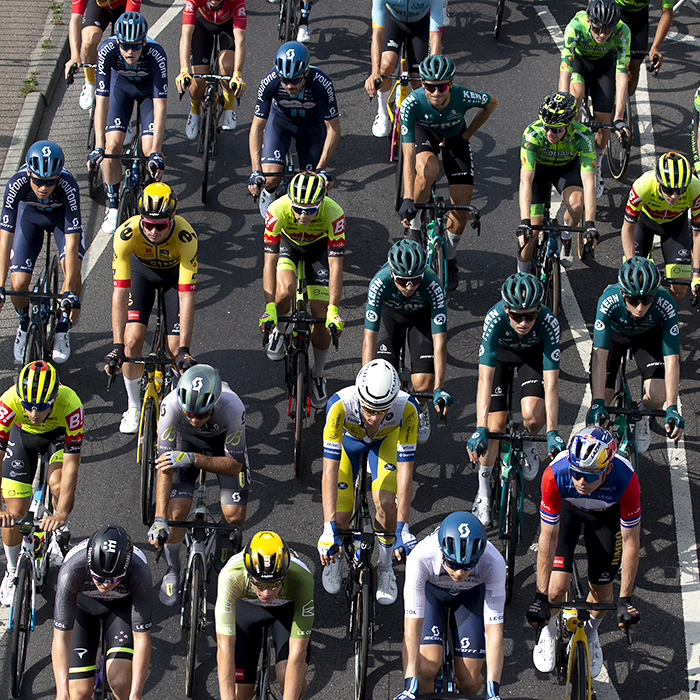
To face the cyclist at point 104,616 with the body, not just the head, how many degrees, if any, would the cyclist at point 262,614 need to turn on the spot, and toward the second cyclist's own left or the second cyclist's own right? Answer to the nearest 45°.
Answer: approximately 90° to the second cyclist's own right

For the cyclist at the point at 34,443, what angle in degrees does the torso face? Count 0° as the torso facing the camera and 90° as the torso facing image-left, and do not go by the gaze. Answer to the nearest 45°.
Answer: approximately 0°

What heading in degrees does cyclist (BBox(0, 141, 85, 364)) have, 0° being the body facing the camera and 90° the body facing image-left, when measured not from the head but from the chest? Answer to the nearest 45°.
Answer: approximately 0°

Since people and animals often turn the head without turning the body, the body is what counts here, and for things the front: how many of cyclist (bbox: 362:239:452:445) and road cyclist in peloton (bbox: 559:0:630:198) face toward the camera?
2
